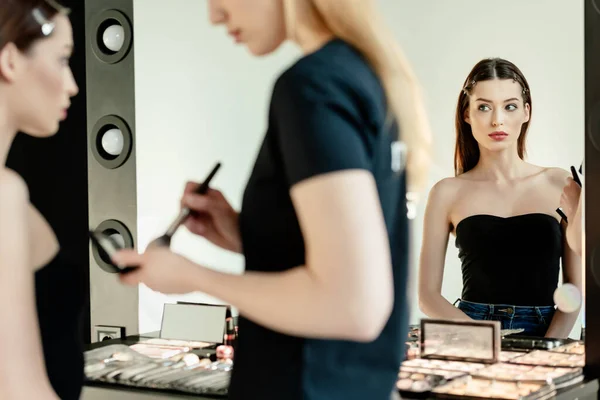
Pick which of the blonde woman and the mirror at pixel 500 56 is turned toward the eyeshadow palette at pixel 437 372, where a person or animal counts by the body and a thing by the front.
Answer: the mirror

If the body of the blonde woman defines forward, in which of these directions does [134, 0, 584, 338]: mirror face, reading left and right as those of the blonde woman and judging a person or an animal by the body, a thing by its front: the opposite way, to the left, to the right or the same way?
to the left

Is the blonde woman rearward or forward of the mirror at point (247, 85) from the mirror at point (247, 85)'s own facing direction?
forward

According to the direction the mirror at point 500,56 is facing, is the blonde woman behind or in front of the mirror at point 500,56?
in front

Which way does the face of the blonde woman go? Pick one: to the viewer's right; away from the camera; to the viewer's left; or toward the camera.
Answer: to the viewer's left

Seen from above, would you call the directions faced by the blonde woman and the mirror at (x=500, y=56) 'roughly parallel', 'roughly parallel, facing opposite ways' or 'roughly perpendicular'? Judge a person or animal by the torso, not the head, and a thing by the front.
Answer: roughly perpendicular

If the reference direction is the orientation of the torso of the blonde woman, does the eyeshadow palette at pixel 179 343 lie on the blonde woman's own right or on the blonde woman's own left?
on the blonde woman's own right

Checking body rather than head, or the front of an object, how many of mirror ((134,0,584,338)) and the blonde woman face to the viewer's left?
1

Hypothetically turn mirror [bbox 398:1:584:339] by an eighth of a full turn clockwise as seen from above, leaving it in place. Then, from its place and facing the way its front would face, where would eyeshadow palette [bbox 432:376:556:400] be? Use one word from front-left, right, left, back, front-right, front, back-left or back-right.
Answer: front-left

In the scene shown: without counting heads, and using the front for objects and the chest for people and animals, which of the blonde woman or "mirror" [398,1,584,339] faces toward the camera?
the mirror

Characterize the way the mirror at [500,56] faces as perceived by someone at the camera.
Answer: facing the viewer

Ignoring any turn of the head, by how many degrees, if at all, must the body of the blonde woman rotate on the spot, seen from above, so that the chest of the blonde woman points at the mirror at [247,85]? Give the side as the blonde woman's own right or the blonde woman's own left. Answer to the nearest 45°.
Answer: approximately 90° to the blonde woman's own right

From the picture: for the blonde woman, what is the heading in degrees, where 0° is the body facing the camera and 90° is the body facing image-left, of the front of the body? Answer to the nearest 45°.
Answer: approximately 90°

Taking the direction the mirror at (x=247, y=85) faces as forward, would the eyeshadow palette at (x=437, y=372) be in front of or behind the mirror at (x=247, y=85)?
in front
